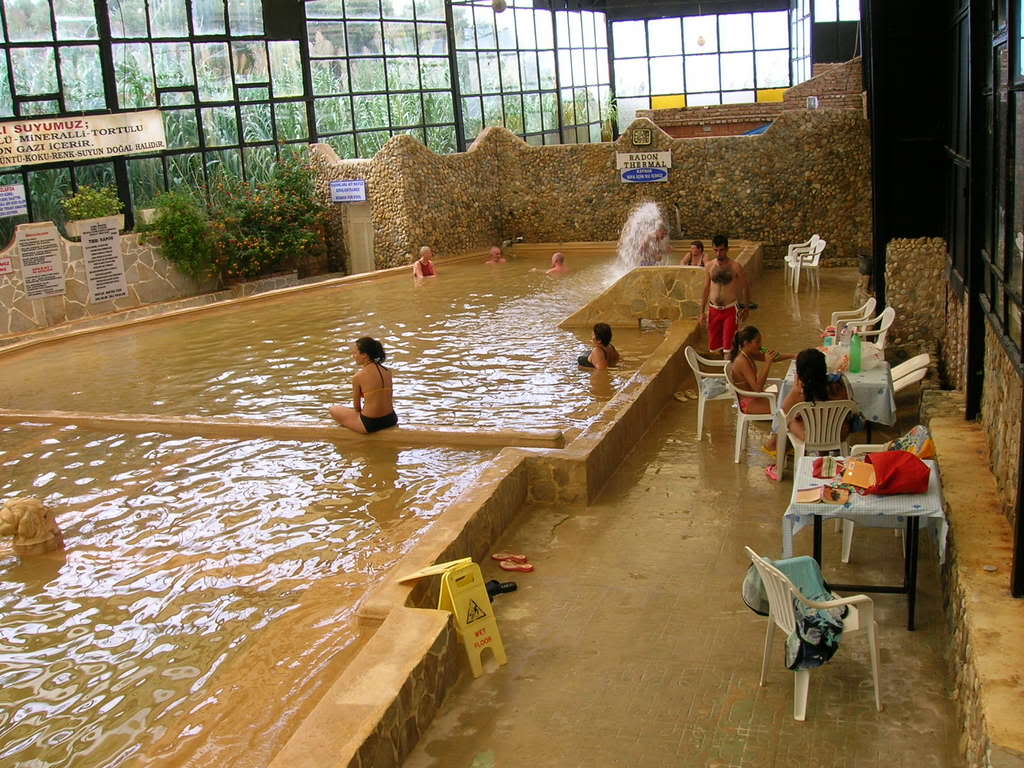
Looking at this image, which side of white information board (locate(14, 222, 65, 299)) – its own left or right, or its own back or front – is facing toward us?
front

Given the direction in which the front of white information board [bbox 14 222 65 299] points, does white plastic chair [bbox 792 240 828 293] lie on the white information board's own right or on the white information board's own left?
on the white information board's own left

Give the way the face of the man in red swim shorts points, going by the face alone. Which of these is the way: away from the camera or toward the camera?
toward the camera

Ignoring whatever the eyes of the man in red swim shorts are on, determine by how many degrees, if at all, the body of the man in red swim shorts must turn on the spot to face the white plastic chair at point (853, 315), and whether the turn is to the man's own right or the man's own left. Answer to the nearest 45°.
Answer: approximately 90° to the man's own left

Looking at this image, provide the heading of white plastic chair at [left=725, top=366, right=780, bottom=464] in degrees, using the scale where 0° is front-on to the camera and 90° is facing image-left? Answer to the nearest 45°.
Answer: approximately 270°

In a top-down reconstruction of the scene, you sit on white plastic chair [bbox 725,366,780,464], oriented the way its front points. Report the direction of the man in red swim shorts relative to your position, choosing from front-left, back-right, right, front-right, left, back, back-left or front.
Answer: left

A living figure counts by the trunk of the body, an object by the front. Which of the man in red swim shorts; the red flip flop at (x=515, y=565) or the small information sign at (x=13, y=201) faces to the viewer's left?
the red flip flop

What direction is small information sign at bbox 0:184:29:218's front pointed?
toward the camera

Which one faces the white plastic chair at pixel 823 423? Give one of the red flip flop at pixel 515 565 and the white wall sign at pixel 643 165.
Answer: the white wall sign

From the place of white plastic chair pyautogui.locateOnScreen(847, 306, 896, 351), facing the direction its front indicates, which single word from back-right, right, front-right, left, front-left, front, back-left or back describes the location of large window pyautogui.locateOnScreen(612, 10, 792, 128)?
back-right

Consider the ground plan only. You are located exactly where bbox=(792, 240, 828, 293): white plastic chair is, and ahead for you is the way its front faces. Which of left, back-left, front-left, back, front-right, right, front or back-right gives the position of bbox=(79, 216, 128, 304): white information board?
front-right

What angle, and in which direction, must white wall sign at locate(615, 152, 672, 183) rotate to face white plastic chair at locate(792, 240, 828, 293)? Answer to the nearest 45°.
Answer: approximately 45° to its left

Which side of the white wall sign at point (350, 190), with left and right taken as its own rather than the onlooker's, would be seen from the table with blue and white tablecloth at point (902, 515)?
front

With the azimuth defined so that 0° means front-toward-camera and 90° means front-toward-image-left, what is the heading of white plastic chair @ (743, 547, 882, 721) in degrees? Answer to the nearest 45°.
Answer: approximately 225°

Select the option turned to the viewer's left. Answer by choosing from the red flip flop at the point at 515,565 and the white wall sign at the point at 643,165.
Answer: the red flip flop

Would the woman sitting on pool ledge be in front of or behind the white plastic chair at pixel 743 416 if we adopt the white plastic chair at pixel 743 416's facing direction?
behind

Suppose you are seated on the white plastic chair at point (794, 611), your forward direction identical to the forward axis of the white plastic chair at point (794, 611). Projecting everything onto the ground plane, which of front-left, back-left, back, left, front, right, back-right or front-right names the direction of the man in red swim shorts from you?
front-left
